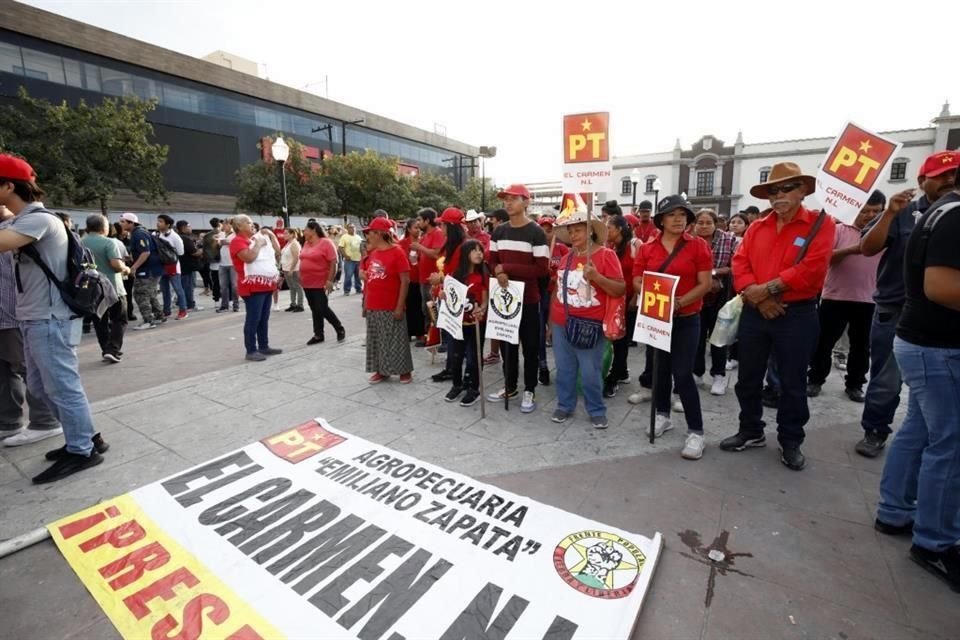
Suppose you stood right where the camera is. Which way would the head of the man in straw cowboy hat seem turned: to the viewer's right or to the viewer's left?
to the viewer's left

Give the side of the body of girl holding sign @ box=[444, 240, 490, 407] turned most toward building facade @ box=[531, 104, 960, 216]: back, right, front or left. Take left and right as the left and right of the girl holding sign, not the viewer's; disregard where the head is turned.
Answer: back

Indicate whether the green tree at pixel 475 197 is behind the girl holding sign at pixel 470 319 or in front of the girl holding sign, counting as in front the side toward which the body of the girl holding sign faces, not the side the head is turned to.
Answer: behind

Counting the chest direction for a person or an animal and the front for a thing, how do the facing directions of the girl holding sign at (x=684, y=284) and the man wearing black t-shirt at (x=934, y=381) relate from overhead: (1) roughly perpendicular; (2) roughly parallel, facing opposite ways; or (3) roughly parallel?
roughly perpendicular

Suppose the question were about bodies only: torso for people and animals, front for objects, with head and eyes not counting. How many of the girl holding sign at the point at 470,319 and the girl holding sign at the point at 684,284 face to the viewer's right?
0

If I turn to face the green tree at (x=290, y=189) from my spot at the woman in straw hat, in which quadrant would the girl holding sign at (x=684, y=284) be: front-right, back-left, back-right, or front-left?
back-right

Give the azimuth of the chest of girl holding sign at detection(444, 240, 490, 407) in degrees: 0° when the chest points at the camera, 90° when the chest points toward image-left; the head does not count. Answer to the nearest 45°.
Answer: approximately 45°

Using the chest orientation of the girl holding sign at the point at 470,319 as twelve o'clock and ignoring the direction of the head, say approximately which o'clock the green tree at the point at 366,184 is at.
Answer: The green tree is roughly at 4 o'clock from the girl holding sign.
